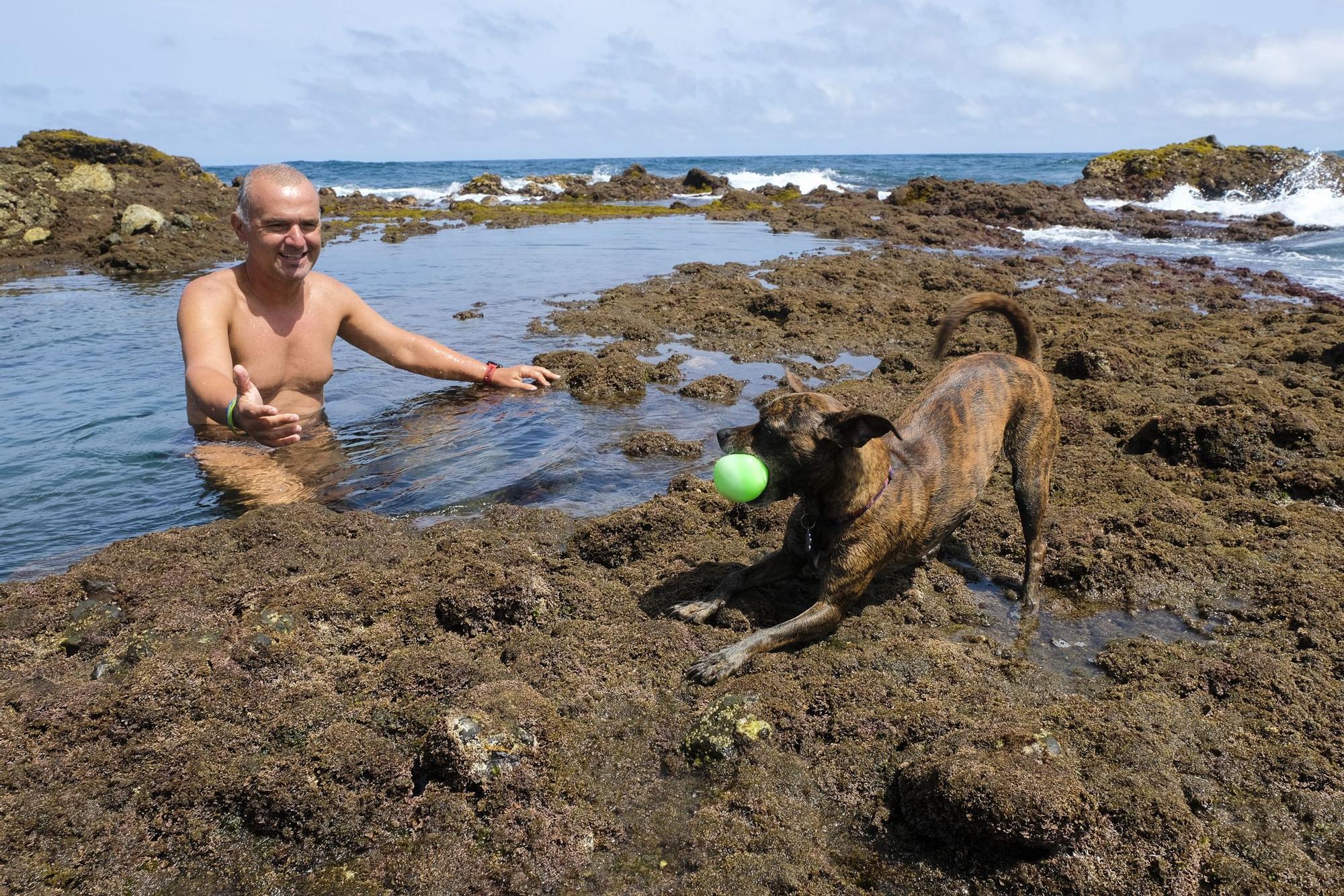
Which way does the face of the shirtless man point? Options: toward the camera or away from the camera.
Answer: toward the camera

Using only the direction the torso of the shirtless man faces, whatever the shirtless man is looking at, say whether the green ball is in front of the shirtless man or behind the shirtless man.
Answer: in front

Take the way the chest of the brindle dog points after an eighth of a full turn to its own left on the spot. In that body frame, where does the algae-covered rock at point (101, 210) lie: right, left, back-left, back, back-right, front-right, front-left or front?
back-right

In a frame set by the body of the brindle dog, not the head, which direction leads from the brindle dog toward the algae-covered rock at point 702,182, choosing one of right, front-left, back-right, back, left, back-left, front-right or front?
back-right

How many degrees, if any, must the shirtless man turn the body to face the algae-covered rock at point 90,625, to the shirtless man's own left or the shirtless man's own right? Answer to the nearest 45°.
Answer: approximately 45° to the shirtless man's own right

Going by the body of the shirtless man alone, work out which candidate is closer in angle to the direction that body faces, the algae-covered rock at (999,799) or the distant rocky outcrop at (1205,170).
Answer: the algae-covered rock

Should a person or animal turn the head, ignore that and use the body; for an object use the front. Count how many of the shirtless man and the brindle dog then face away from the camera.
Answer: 0

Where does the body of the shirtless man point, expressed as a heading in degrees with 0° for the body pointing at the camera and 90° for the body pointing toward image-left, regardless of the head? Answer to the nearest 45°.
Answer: approximately 315°

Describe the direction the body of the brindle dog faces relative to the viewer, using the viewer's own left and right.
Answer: facing the viewer and to the left of the viewer

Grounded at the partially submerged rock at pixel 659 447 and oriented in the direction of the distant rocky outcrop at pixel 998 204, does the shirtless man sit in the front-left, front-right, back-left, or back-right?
back-left

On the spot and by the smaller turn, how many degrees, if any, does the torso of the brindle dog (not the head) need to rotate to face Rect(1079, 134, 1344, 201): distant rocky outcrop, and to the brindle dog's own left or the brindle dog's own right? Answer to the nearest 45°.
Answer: approximately 135° to the brindle dog's own right

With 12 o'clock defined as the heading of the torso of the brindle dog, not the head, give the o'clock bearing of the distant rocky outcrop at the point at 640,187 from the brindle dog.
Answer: The distant rocky outcrop is roughly at 4 o'clock from the brindle dog.
